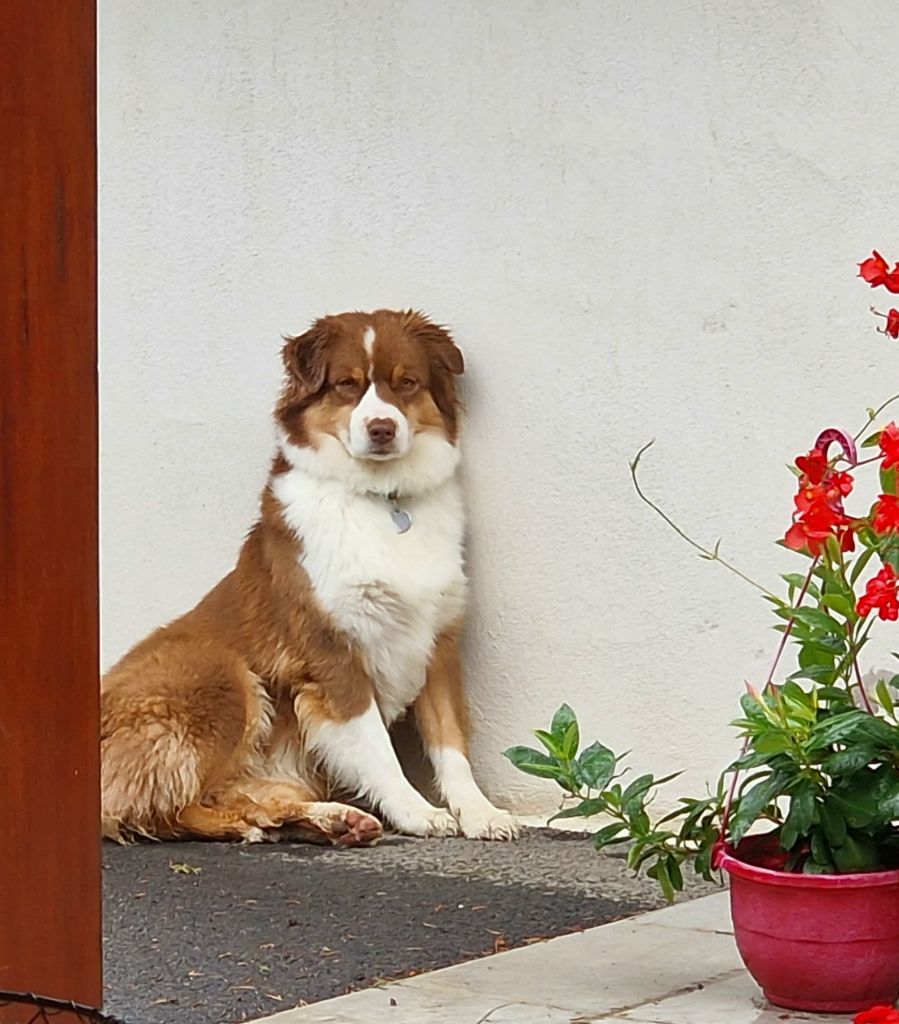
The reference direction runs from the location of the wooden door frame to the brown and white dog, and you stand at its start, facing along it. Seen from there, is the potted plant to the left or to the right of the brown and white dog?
right

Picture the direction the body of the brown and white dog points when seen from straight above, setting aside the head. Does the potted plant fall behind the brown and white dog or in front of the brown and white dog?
in front

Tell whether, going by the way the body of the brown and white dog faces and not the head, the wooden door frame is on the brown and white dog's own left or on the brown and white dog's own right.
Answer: on the brown and white dog's own right

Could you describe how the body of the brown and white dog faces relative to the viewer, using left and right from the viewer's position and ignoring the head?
facing the viewer and to the right of the viewer
